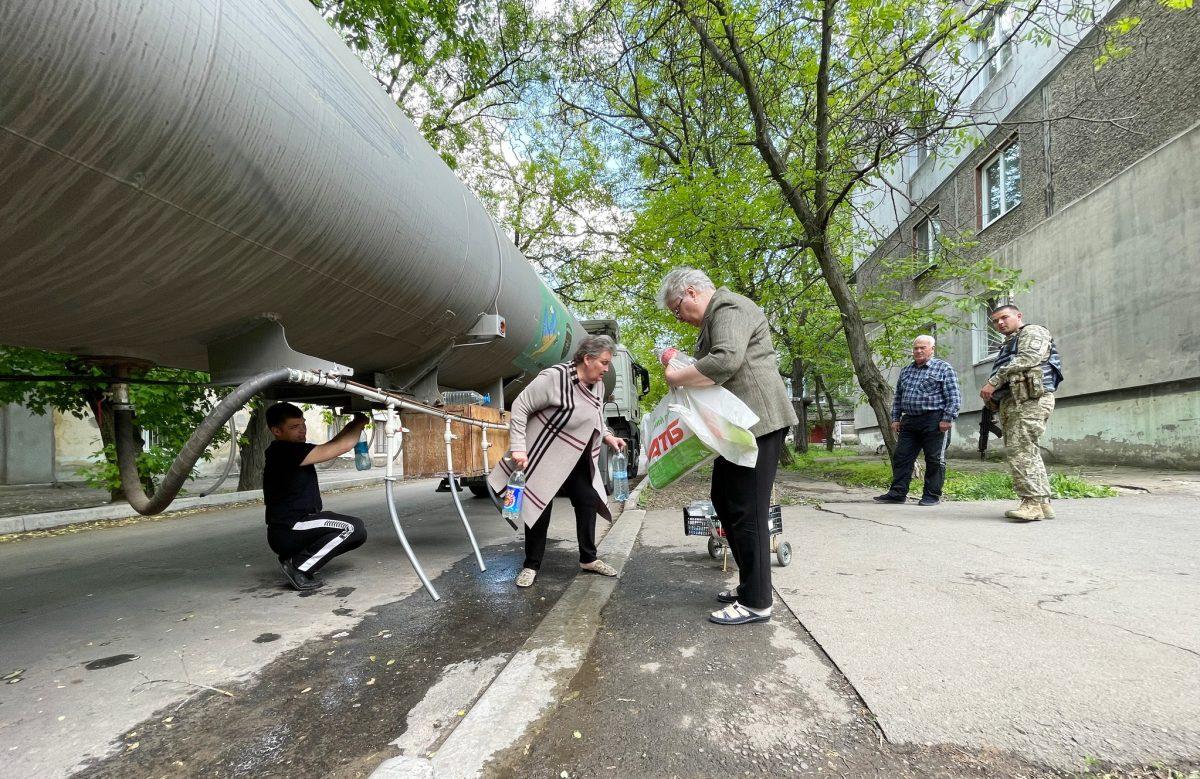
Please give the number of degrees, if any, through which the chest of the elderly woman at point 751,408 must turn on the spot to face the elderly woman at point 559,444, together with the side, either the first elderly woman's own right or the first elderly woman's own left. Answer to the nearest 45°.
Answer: approximately 45° to the first elderly woman's own right

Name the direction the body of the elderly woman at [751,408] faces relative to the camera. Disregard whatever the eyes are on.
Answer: to the viewer's left

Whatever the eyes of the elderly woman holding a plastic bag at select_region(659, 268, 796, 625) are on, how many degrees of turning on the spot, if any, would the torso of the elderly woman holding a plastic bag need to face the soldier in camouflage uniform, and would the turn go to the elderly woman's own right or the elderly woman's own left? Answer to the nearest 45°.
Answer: approximately 135° to the elderly woman's own right

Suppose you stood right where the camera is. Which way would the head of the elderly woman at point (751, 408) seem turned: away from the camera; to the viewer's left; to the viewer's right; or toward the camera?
to the viewer's left

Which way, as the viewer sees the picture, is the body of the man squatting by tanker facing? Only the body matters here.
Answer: to the viewer's right

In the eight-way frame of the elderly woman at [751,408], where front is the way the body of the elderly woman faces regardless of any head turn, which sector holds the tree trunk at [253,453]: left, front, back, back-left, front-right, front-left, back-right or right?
front-right

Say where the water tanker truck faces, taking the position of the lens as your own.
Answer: facing away from the viewer and to the right of the viewer

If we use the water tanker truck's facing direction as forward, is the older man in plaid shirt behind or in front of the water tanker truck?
in front
